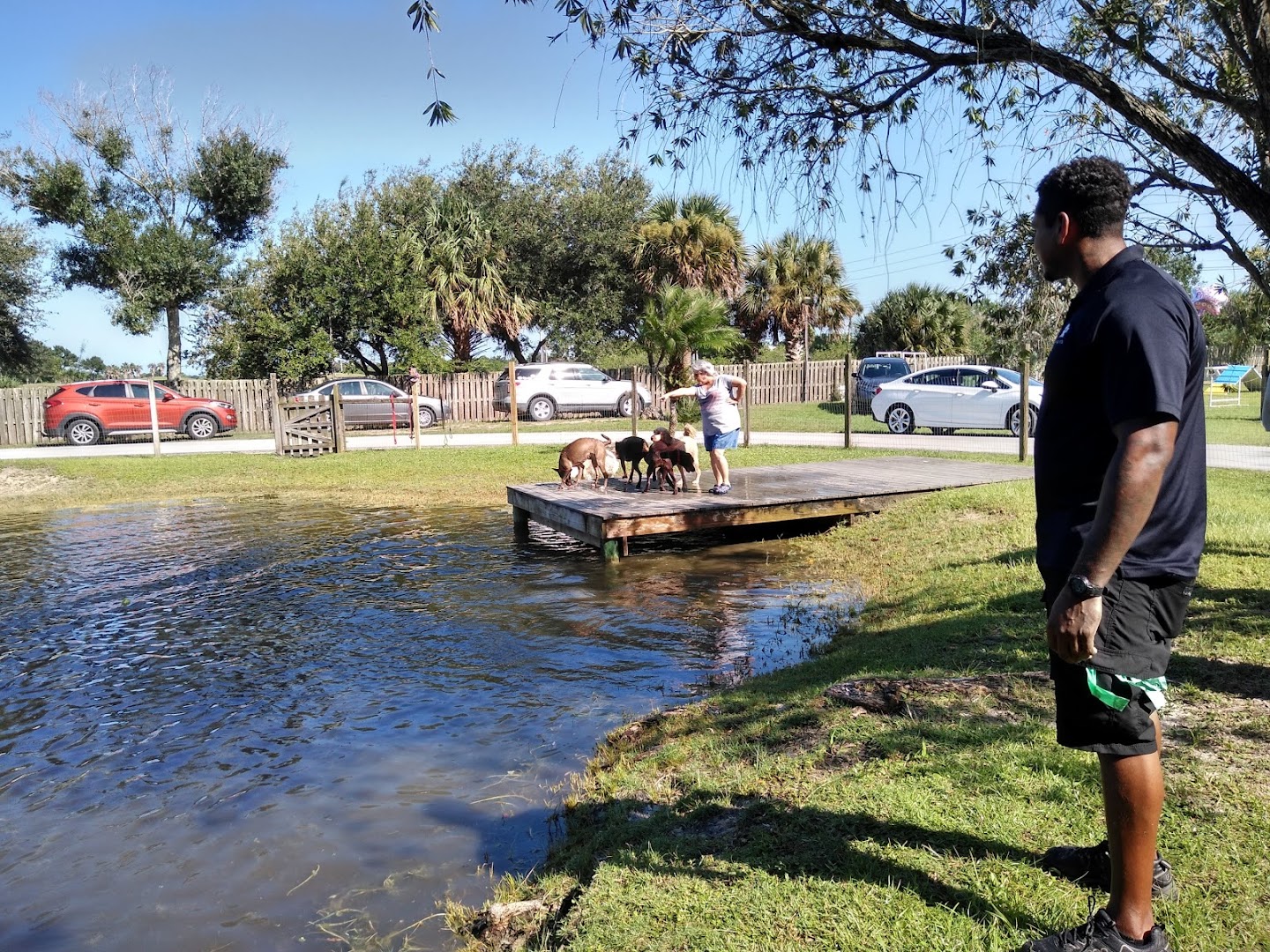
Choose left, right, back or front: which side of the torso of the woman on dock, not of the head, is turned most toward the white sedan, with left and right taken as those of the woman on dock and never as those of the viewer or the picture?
back

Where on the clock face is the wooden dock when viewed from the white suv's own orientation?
The wooden dock is roughly at 3 o'clock from the white suv.

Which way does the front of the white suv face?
to the viewer's right

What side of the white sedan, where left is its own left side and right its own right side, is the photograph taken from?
right

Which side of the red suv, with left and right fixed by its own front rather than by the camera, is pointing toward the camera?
right

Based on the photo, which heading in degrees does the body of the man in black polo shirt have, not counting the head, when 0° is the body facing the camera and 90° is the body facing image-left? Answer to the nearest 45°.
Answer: approximately 90°

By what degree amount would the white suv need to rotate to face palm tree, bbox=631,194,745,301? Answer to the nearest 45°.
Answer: approximately 45° to its left

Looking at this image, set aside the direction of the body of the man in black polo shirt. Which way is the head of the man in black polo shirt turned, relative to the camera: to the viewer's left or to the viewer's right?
to the viewer's left

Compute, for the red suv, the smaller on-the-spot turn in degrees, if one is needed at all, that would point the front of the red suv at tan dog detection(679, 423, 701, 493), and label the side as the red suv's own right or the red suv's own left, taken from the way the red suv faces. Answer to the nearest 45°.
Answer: approximately 90° to the red suv's own right

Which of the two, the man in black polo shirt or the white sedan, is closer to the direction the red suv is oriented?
the white sedan

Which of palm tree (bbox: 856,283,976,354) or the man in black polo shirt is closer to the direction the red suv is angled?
the palm tree
